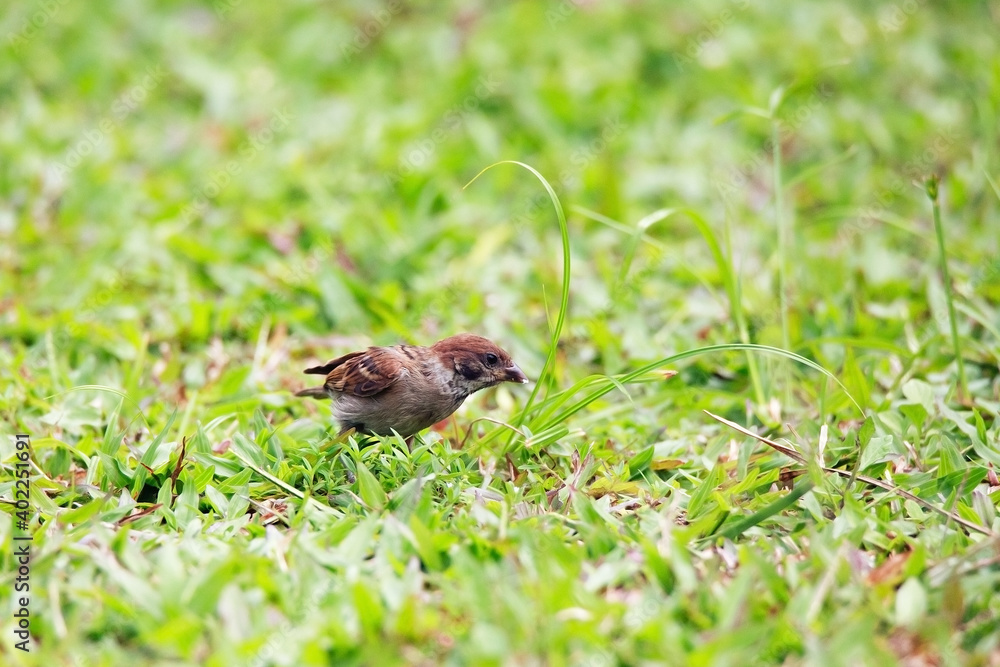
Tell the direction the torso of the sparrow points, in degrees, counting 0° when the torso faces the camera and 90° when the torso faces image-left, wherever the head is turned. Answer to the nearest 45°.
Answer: approximately 270°
